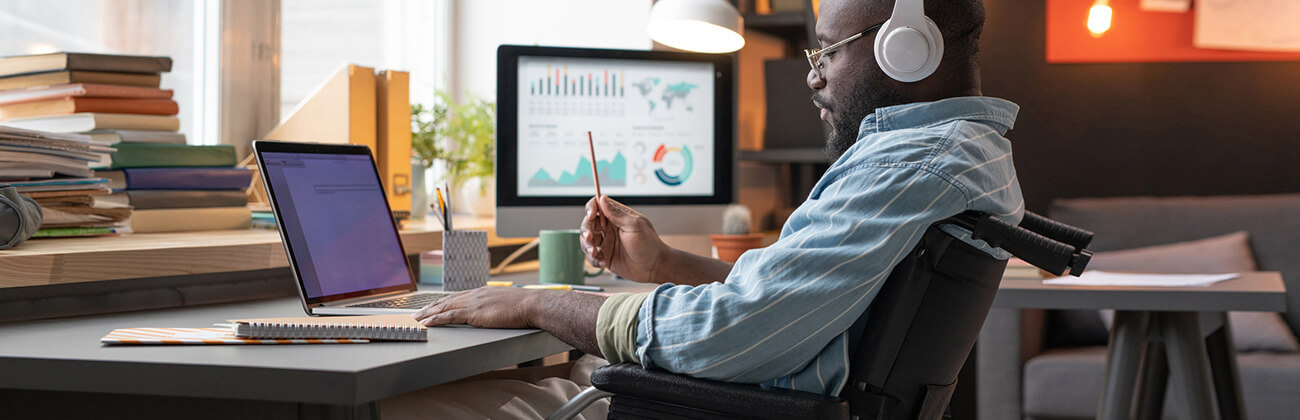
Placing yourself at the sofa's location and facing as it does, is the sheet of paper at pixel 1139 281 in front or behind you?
in front

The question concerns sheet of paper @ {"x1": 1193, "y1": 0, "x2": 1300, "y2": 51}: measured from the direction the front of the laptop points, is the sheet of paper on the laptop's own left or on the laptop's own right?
on the laptop's own left

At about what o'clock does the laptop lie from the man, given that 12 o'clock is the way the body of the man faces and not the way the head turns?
The laptop is roughly at 1 o'clock from the man.

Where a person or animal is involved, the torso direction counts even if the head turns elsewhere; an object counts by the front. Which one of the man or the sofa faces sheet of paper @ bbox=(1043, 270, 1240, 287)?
the sofa

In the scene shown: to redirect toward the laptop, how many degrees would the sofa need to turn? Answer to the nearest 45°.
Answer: approximately 45° to its right

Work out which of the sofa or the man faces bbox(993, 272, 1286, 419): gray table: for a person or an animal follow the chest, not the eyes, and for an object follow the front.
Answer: the sofa

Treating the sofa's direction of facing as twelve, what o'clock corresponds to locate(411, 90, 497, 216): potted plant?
The potted plant is roughly at 2 o'clock from the sofa.

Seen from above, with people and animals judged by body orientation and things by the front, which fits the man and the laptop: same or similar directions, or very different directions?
very different directions

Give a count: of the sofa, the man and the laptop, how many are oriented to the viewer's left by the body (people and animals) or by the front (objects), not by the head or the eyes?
1

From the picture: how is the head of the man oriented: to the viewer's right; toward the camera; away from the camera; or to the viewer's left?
to the viewer's left

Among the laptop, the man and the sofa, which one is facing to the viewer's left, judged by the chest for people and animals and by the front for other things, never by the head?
the man

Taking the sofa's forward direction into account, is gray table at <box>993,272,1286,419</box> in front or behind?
in front

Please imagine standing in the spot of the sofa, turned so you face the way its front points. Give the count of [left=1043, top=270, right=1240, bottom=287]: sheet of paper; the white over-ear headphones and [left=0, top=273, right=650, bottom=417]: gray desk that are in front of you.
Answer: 3

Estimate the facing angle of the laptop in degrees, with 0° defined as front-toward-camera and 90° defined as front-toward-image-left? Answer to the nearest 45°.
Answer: approximately 315°

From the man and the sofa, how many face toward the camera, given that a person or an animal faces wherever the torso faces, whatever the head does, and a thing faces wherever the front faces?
1

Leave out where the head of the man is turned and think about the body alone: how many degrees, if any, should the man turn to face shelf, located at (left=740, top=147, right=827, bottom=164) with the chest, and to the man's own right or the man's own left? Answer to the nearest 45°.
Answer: approximately 90° to the man's own right
